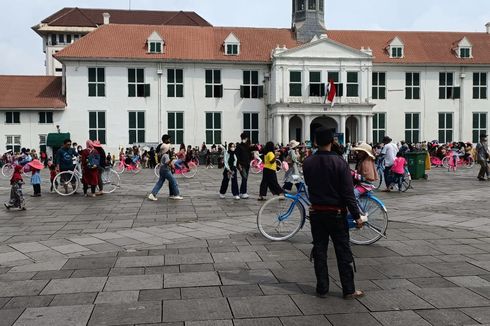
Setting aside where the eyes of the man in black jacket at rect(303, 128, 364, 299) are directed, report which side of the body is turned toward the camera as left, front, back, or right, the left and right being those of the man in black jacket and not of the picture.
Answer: back

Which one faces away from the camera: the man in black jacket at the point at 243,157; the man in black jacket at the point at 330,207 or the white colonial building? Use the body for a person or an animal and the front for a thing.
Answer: the man in black jacket at the point at 330,207

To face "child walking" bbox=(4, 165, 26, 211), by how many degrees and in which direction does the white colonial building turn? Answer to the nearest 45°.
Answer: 0° — it already faces them

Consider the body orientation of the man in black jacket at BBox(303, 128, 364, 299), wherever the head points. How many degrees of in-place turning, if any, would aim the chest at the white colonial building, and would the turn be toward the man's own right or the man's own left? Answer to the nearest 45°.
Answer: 0° — they already face it

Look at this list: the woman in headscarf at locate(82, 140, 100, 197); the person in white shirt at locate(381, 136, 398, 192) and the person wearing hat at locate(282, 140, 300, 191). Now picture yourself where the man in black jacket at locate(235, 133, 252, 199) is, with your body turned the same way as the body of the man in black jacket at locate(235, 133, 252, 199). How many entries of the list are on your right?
1

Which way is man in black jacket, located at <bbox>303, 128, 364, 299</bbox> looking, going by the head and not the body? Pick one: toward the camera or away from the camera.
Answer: away from the camera

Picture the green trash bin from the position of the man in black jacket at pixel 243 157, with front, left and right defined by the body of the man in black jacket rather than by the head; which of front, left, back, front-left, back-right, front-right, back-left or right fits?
back-left

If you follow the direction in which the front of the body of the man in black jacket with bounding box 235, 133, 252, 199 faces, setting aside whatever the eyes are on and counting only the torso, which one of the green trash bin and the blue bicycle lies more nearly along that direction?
the blue bicycle
